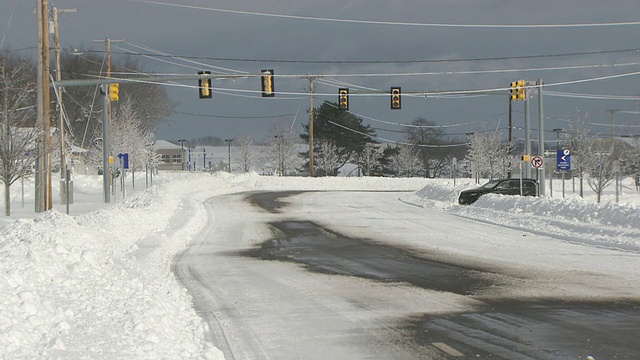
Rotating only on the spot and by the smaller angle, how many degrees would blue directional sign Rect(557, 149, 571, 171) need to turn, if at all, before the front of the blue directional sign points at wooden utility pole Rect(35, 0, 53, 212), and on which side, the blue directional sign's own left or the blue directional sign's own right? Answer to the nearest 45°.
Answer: approximately 45° to the blue directional sign's own right

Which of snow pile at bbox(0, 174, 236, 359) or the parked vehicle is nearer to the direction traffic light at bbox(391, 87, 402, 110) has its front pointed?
the snow pile

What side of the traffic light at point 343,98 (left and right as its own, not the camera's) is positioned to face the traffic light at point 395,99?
left

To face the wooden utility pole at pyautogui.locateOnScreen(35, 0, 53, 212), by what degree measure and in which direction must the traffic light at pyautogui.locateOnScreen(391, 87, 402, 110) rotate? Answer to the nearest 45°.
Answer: approximately 45° to its right

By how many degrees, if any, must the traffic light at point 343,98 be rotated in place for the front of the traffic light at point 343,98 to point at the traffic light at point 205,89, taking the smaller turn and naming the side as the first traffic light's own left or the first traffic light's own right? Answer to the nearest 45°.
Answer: approximately 45° to the first traffic light's own right

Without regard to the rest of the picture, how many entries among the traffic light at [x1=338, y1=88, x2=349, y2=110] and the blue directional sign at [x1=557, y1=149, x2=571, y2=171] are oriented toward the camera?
2

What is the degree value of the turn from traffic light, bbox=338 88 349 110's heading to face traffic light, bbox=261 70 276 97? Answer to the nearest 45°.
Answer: approximately 45° to its right

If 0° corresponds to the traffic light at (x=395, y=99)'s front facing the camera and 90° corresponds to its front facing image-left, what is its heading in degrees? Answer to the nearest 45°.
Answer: approximately 0°

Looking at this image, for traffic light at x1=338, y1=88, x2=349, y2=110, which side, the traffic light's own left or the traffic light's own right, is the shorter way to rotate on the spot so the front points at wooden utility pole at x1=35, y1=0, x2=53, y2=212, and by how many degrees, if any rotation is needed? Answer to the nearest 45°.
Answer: approximately 45° to the traffic light's own right

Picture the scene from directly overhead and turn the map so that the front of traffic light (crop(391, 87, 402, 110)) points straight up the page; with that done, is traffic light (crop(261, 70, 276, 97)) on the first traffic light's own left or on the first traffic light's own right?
on the first traffic light's own right
